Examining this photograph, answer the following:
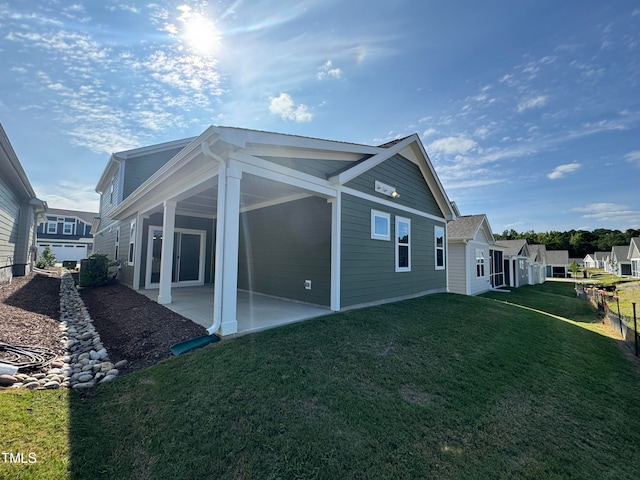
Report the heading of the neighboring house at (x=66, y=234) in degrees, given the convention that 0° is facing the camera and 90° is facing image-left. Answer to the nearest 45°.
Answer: approximately 0°

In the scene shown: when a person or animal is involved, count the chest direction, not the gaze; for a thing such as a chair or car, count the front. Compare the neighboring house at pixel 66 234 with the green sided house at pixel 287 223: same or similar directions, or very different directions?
very different directions

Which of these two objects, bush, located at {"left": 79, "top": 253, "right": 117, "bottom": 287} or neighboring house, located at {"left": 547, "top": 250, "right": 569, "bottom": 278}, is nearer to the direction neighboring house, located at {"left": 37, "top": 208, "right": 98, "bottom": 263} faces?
the bush

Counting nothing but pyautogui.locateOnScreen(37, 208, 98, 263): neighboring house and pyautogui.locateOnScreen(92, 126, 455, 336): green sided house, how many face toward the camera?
1
